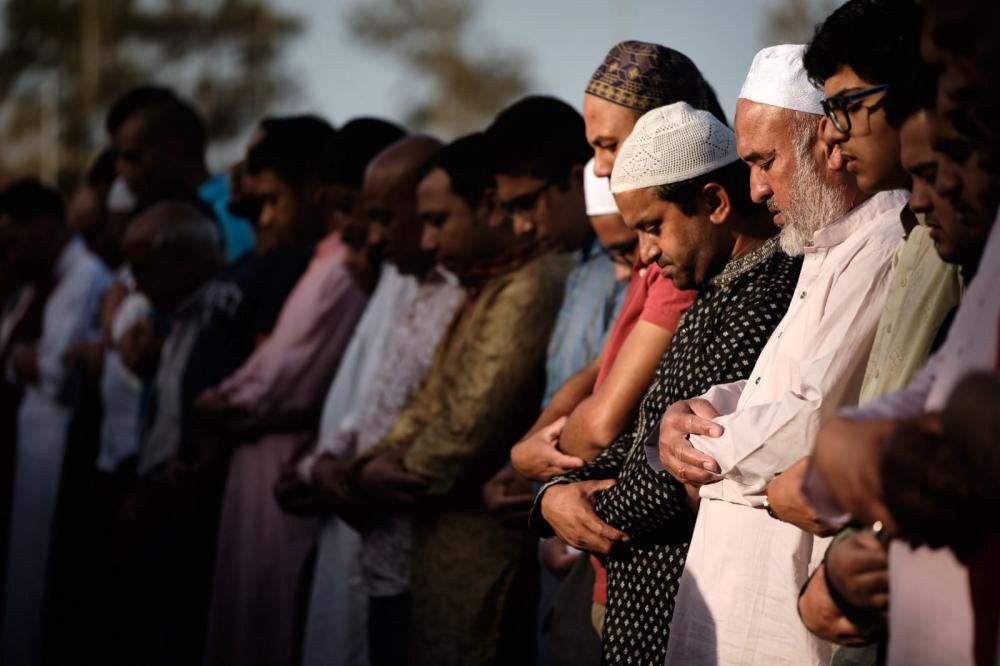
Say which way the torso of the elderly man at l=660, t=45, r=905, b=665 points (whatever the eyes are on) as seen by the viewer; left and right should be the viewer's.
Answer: facing the viewer and to the left of the viewer

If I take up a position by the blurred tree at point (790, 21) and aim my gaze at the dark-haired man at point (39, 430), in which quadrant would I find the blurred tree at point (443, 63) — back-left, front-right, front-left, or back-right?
front-right

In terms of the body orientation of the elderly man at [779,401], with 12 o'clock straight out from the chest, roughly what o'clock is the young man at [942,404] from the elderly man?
The young man is roughly at 10 o'clock from the elderly man.

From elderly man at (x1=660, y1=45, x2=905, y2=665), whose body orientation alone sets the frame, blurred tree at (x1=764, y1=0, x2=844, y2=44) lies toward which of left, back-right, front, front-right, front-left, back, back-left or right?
back-right

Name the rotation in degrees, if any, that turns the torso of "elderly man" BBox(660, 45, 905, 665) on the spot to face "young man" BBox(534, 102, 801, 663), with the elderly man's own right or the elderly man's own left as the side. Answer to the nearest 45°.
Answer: approximately 90° to the elderly man's own right

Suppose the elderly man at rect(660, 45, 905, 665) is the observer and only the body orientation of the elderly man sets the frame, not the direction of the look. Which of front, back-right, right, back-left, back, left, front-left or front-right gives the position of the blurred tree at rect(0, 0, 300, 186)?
right
